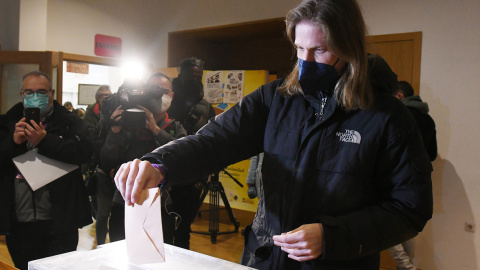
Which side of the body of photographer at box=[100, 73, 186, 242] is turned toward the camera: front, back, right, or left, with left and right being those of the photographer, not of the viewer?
front

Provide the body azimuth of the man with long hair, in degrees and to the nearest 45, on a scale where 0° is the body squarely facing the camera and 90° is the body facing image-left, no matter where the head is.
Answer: approximately 45°

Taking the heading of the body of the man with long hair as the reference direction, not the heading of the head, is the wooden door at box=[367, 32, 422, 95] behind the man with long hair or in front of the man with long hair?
behind

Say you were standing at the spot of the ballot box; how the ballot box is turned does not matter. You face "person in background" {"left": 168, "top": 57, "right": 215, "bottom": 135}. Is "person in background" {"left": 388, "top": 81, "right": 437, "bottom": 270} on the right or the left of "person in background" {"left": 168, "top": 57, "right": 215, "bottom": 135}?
right

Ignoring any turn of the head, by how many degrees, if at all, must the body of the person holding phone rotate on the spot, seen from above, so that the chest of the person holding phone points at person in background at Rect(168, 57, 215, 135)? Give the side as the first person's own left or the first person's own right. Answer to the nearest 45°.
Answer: approximately 135° to the first person's own left

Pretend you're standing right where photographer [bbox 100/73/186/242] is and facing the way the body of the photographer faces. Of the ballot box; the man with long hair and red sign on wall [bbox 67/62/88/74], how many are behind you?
1

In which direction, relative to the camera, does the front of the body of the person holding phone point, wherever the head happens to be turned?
toward the camera

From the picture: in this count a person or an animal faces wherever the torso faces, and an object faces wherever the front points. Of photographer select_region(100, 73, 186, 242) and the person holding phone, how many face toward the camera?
2

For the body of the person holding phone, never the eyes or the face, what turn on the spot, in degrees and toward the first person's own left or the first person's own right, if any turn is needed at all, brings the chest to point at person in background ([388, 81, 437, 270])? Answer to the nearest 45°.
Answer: approximately 90° to the first person's own left

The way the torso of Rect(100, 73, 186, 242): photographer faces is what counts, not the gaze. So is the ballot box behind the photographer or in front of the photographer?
in front

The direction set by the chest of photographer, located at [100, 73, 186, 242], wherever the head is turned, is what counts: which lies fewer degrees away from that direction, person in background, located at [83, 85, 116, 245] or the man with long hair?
the man with long hair
